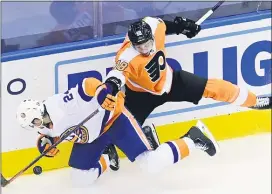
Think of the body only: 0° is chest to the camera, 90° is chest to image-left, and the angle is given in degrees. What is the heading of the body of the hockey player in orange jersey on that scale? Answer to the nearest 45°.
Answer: approximately 0°
